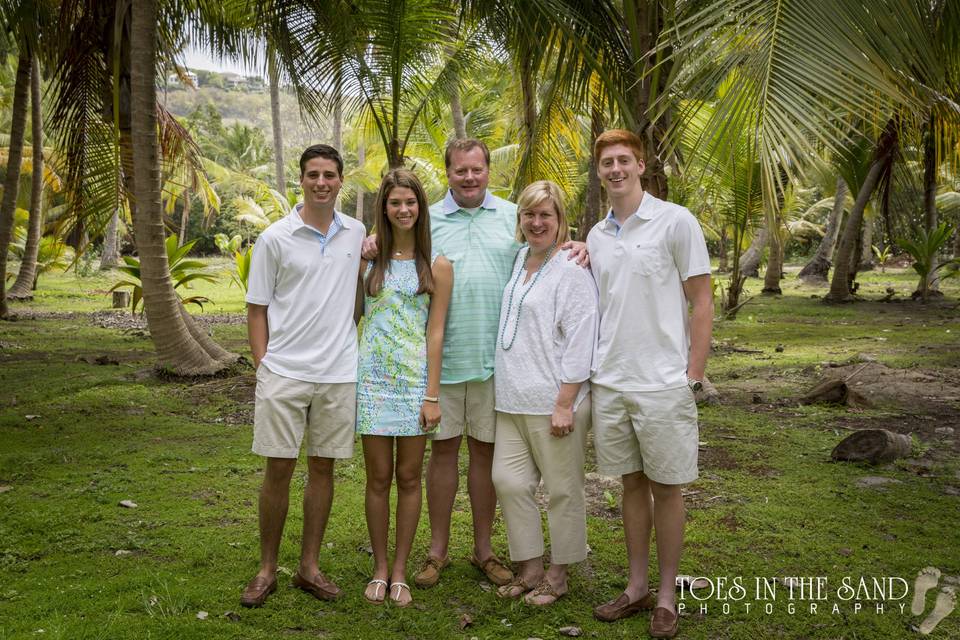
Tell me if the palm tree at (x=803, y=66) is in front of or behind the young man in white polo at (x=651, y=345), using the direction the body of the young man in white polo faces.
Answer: behind

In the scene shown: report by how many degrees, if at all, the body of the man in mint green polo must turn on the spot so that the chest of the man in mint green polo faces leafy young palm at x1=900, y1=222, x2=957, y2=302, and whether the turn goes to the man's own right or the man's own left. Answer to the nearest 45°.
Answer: approximately 135° to the man's own left

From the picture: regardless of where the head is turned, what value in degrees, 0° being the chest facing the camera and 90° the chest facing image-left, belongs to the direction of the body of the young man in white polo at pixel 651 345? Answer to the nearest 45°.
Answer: approximately 45°

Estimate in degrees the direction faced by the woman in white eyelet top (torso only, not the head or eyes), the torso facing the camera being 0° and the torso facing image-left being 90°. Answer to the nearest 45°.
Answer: approximately 45°

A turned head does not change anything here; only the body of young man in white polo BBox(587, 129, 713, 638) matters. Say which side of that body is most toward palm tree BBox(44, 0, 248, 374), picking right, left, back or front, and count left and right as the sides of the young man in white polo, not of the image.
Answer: right

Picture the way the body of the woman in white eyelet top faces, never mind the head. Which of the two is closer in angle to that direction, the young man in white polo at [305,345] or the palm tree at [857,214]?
the young man in white polo
